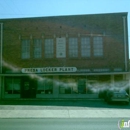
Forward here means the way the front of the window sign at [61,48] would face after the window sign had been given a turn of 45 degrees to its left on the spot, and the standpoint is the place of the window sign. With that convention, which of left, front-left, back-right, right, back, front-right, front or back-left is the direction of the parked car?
front

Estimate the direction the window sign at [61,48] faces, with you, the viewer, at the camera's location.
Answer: facing the viewer

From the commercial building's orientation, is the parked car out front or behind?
out front
